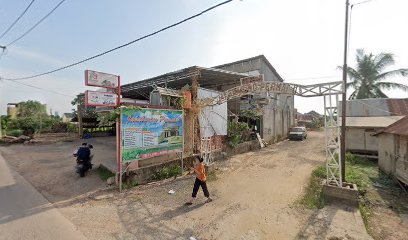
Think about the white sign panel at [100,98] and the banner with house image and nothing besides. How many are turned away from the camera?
0

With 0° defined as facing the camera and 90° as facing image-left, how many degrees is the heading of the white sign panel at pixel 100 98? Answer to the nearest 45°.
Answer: approximately 0°

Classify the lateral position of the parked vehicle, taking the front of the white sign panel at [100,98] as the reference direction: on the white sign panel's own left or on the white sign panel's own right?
on the white sign panel's own left

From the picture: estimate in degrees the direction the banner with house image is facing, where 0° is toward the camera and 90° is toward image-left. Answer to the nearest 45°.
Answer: approximately 315°

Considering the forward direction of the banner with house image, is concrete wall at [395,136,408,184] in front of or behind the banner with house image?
in front

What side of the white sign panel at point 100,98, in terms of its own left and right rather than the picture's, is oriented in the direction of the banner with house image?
left

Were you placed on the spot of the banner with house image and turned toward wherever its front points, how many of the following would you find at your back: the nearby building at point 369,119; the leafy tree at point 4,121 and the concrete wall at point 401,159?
1
